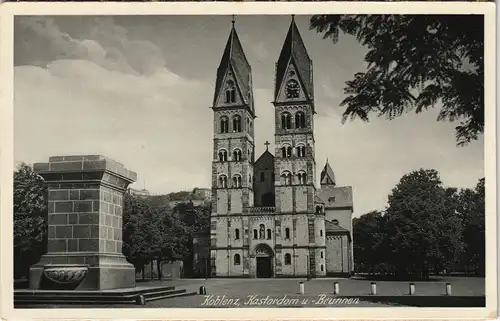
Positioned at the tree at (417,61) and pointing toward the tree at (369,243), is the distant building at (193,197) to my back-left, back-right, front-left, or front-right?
front-left

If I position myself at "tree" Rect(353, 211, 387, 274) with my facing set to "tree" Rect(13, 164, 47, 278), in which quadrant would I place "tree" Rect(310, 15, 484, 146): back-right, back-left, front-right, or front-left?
front-left
